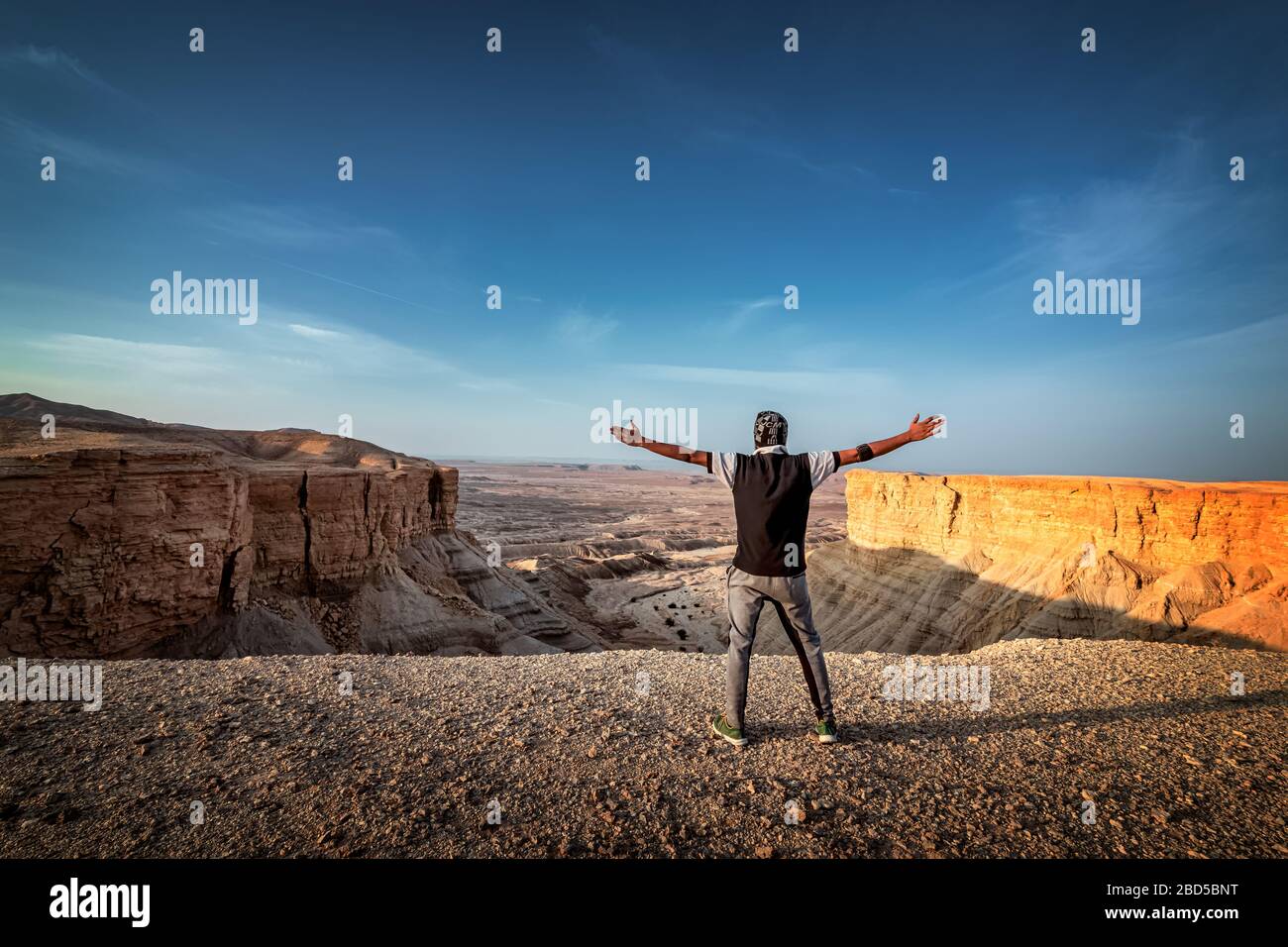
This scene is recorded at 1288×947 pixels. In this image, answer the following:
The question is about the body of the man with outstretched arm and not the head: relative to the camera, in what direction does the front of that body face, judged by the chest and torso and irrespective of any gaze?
away from the camera

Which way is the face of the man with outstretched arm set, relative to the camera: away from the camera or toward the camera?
away from the camera

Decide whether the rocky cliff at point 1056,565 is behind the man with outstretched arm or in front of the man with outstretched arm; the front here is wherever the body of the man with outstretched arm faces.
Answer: in front

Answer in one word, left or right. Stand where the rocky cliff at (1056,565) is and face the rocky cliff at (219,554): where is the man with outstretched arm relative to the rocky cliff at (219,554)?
left

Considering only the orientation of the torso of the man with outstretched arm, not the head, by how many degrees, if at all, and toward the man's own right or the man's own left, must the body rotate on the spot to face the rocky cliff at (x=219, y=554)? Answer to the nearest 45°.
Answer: approximately 45° to the man's own left
